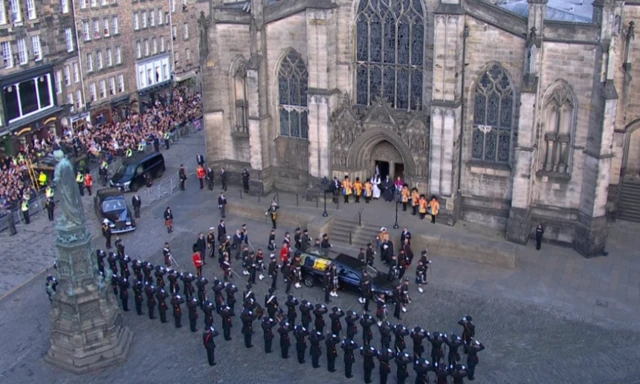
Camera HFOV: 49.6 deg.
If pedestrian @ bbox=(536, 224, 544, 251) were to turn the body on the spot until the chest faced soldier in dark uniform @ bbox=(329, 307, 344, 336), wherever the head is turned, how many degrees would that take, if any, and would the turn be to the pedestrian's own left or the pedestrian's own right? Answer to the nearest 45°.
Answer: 0° — they already face them

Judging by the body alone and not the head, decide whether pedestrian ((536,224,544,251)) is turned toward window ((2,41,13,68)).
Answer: no

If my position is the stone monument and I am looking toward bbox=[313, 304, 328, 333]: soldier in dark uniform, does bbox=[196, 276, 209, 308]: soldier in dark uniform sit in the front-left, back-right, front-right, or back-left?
front-left

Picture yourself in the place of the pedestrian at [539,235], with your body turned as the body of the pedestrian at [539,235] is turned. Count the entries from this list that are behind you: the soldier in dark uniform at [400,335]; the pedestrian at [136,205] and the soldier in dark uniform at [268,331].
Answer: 0

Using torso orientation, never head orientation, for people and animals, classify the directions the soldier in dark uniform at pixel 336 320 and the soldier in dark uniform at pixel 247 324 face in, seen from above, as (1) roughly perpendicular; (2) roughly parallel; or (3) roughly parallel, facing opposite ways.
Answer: roughly parallel

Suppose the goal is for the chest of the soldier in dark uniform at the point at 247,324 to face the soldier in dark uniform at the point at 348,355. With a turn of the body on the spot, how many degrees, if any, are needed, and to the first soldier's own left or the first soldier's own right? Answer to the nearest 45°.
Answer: approximately 90° to the first soldier's own right

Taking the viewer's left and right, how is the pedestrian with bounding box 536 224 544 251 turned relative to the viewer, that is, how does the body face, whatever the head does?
facing the viewer and to the left of the viewer

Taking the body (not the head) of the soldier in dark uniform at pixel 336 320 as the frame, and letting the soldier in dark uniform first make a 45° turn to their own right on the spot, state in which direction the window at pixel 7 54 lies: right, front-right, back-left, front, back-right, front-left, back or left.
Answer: back-left

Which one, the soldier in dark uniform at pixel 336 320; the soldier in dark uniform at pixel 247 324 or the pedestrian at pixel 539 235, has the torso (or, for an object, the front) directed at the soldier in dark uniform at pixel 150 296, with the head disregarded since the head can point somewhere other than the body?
the pedestrian

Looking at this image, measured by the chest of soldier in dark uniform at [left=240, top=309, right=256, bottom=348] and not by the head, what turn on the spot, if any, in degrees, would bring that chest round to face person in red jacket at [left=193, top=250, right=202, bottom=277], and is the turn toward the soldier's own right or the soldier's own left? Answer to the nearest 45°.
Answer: approximately 45° to the soldier's own left

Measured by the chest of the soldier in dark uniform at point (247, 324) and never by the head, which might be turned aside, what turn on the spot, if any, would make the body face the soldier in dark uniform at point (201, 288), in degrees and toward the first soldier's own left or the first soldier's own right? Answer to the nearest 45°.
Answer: approximately 90° to the first soldier's own left

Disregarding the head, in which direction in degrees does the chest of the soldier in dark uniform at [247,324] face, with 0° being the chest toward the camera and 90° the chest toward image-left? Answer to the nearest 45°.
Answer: approximately 225°

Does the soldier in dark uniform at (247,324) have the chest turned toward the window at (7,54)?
no

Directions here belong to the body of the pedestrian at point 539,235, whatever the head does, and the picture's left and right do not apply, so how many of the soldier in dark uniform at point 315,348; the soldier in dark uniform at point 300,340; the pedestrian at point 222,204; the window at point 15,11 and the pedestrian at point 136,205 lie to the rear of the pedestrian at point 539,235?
0

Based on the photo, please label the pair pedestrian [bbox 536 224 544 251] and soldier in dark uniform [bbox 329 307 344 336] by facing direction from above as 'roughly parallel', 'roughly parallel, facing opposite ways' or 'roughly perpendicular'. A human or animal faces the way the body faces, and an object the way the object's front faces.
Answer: roughly parallel, facing opposite ways

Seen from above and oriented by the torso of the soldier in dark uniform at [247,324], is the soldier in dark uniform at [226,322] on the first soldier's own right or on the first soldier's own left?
on the first soldier's own left

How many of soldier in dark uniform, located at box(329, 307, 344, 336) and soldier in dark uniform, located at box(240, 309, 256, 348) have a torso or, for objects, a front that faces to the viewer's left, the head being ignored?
0

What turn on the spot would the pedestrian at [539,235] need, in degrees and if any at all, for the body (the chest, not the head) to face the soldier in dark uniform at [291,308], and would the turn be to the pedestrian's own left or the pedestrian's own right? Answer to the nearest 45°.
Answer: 0° — they already face them

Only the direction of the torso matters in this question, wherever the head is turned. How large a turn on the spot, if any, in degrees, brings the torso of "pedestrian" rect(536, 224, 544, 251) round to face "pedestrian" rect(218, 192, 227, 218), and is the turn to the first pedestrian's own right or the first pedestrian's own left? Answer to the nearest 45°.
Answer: approximately 45° to the first pedestrian's own right
